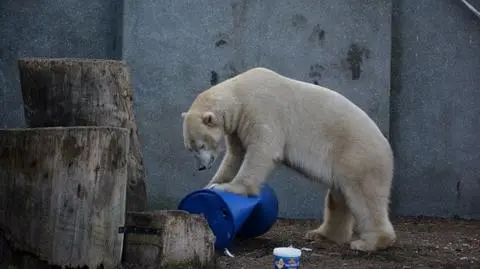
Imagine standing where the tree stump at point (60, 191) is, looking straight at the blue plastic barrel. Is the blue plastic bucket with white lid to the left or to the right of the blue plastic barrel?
right

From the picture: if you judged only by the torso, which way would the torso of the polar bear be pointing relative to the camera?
to the viewer's left

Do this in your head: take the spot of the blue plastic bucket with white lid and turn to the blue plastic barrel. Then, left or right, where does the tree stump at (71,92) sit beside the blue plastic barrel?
left

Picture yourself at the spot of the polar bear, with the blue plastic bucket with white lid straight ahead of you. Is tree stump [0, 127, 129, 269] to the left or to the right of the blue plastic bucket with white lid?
right

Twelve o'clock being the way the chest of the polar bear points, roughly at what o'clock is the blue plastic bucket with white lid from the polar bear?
The blue plastic bucket with white lid is roughly at 9 o'clock from the polar bear.
